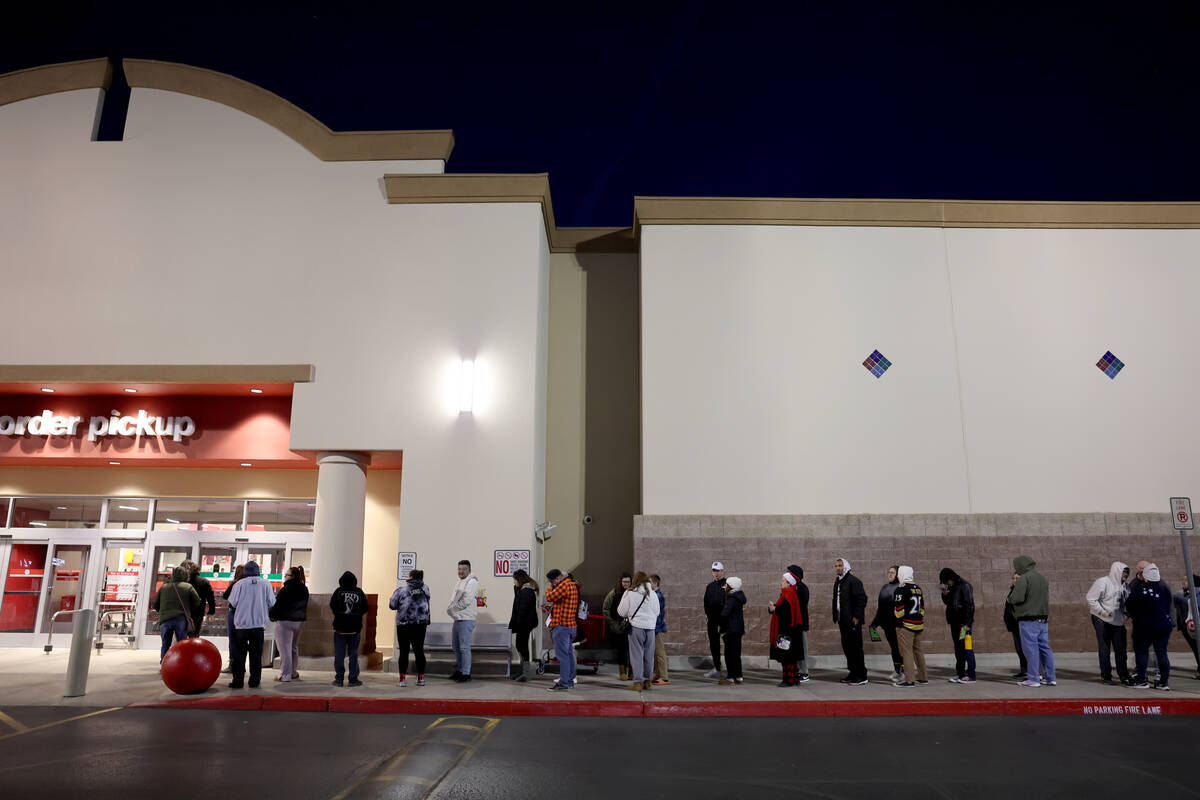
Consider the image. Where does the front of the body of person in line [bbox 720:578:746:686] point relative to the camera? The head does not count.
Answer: to the viewer's left

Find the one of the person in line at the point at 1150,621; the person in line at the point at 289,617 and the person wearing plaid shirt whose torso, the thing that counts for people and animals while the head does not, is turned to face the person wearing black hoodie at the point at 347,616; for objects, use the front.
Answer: the person wearing plaid shirt

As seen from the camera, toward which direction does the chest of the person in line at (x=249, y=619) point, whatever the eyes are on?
away from the camera

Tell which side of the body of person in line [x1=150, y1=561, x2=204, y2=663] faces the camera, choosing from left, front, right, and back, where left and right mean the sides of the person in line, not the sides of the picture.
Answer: back

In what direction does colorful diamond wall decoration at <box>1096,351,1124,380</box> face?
toward the camera

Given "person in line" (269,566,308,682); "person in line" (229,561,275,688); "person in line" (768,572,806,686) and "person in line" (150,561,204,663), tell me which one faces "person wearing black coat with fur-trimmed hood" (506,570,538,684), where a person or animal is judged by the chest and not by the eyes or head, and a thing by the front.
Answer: "person in line" (768,572,806,686)

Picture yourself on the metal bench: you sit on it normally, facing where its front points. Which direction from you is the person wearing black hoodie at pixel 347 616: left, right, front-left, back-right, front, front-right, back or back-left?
front-right

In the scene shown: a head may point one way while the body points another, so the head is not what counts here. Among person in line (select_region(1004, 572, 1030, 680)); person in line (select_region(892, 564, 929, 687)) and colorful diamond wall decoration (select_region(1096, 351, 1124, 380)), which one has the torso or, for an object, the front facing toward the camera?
the colorful diamond wall decoration

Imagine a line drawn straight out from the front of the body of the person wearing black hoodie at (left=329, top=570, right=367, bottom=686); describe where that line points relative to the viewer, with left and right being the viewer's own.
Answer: facing away from the viewer

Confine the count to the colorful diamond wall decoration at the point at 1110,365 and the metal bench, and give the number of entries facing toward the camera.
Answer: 2

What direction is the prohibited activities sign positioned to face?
toward the camera

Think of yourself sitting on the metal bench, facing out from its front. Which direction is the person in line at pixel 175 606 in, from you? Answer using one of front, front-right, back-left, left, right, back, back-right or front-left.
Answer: right

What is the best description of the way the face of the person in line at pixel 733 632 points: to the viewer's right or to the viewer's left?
to the viewer's left

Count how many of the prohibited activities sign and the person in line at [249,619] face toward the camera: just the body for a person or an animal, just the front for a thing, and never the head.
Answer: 1

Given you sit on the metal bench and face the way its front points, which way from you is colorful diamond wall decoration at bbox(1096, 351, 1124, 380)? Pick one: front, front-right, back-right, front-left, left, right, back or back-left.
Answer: left

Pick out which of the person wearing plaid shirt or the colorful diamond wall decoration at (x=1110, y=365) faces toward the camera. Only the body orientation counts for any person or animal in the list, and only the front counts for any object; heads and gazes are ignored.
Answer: the colorful diamond wall decoration

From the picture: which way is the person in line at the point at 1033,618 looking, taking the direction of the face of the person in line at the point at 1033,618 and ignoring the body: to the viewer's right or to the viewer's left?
to the viewer's left
